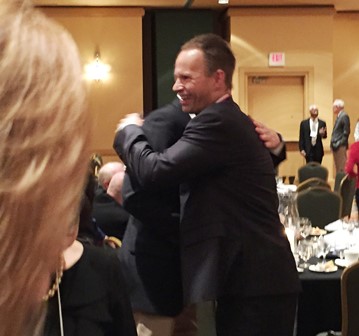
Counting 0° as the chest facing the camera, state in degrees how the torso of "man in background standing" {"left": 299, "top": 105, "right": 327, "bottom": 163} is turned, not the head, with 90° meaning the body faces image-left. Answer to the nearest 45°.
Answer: approximately 0°

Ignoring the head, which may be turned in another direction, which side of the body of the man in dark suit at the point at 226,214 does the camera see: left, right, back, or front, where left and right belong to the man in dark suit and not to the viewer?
left

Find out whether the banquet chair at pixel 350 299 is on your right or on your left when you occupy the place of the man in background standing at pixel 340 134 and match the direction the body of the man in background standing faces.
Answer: on your left

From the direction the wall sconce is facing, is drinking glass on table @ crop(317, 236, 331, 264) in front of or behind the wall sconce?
in front

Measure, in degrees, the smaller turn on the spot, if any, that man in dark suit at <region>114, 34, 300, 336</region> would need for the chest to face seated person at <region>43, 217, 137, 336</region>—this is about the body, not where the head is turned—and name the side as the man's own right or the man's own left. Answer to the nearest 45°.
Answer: approximately 90° to the man's own left

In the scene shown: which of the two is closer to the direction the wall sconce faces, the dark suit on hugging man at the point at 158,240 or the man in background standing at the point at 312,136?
the dark suit on hugging man

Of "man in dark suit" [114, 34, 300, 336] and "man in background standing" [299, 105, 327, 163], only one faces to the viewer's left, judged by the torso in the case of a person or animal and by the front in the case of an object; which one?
the man in dark suit

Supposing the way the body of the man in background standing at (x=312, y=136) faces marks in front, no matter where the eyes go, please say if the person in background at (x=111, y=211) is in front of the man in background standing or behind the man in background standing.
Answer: in front

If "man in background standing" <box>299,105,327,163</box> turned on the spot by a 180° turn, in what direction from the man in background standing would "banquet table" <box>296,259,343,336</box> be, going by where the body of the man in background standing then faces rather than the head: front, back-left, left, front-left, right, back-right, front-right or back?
back

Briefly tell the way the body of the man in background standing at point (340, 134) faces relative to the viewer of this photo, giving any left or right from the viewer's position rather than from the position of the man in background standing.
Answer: facing to the left of the viewer

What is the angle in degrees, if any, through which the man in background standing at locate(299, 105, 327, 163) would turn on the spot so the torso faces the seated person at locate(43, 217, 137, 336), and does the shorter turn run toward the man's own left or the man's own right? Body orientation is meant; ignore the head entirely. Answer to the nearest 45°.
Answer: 0° — they already face them

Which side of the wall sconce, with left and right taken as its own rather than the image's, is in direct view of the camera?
front
